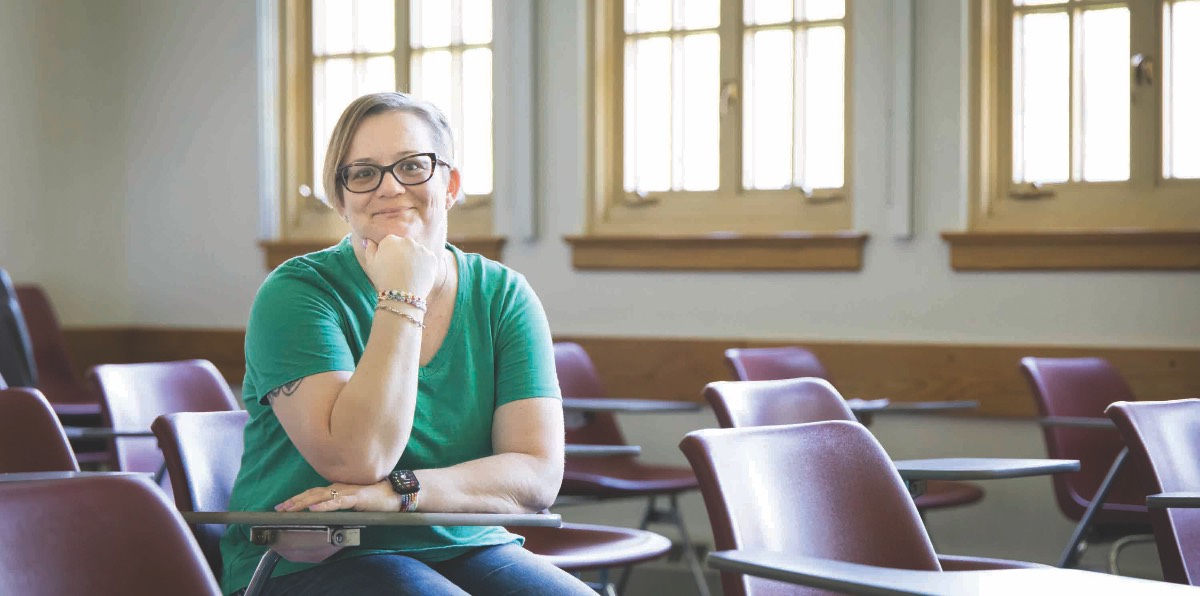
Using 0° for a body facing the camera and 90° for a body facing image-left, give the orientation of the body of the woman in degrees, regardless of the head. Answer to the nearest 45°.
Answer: approximately 0°

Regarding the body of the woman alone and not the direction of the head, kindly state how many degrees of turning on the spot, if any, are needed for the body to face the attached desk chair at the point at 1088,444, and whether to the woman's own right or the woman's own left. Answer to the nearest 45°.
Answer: approximately 135° to the woman's own left

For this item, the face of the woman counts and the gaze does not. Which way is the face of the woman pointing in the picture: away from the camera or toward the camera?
toward the camera

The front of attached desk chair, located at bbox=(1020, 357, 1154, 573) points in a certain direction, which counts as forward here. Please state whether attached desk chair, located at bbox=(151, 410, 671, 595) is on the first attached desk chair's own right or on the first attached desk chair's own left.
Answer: on the first attached desk chair's own right

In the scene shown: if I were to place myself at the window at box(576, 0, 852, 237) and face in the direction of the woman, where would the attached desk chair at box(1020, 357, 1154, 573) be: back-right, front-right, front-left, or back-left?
front-left

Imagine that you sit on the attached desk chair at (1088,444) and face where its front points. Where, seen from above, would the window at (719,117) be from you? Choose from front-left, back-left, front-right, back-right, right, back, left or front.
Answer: back

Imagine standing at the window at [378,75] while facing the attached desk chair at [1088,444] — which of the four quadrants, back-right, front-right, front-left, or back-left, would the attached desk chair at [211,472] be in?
front-right

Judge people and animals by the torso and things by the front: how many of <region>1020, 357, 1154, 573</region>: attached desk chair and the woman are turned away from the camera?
0

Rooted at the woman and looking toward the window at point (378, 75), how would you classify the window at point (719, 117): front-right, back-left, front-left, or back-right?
front-right

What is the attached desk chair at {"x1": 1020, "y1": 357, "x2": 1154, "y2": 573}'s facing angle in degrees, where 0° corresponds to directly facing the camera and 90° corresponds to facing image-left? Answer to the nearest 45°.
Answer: approximately 315°

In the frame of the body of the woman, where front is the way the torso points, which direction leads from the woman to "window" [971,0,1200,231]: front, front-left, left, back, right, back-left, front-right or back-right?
back-left

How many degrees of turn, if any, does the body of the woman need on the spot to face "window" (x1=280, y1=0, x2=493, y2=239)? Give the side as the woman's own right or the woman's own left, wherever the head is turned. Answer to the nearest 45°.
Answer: approximately 180°

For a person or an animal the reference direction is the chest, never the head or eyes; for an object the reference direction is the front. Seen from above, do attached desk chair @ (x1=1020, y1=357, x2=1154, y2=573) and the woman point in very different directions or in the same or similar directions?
same or similar directions

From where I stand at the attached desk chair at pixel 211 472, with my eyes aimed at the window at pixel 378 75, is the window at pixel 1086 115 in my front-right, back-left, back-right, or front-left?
front-right
